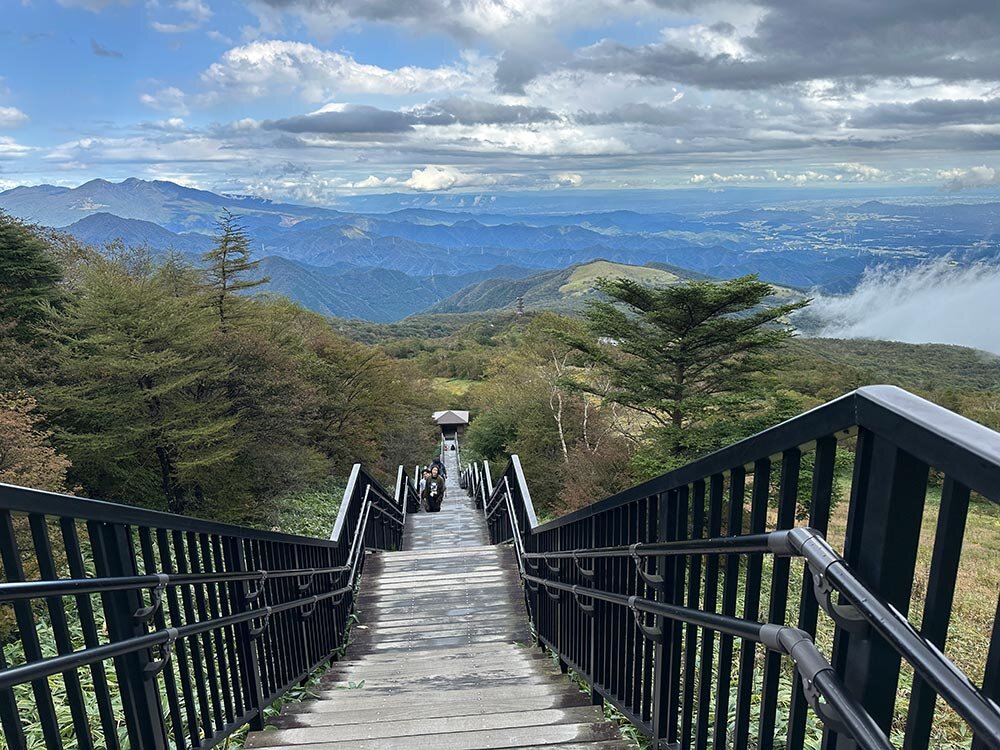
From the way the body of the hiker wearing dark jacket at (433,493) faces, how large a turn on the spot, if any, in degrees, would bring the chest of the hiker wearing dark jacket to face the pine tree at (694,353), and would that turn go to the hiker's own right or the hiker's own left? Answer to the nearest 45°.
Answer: approximately 90° to the hiker's own left

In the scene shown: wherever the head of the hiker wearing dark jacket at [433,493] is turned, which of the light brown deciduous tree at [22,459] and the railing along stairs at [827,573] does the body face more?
the railing along stairs

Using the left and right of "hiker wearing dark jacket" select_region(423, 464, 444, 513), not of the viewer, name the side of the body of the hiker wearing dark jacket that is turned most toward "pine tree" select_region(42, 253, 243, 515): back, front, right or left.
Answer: right

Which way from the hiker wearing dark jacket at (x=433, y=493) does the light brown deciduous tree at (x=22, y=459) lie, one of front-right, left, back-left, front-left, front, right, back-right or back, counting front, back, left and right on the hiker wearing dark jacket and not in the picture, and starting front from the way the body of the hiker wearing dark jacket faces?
front-right

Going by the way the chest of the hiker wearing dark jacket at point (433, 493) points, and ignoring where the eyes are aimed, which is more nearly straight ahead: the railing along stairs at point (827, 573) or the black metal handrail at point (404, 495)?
the railing along stairs

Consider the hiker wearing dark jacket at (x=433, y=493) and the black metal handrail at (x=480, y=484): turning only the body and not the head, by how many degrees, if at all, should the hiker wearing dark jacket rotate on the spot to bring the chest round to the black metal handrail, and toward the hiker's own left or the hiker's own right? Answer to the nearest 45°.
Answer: approximately 135° to the hiker's own left

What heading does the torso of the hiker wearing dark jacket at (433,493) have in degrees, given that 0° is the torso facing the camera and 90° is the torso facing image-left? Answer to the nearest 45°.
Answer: approximately 0°

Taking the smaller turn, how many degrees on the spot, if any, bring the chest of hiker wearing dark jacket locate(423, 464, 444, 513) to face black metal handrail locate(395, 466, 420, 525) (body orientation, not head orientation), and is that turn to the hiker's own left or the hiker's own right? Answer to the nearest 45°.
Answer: approximately 45° to the hiker's own right
